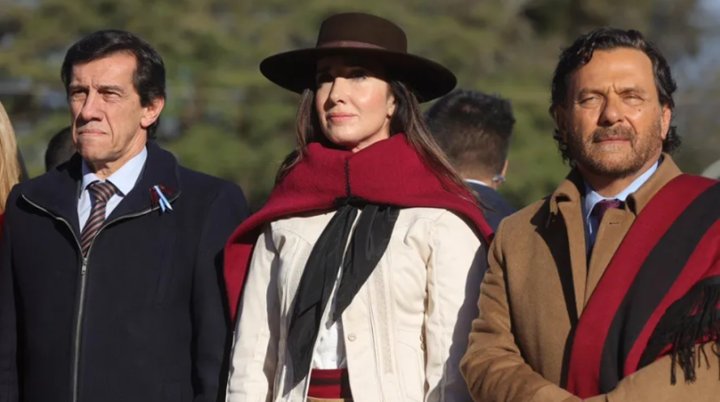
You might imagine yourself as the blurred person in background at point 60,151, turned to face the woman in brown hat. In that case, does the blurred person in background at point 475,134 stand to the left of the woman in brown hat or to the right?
left

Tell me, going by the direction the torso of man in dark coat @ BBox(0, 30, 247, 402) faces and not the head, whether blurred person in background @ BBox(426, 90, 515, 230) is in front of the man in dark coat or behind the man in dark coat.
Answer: behind

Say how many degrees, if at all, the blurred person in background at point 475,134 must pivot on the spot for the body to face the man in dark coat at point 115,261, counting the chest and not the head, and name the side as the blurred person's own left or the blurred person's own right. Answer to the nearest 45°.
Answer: approximately 135° to the blurred person's own left

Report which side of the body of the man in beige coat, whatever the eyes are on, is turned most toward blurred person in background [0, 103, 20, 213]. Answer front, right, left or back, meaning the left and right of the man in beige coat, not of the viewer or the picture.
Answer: right

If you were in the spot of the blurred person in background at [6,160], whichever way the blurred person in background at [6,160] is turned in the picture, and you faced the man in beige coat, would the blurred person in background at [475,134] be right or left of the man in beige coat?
left

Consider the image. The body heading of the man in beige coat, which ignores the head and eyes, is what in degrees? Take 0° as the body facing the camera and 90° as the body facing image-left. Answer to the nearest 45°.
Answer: approximately 0°

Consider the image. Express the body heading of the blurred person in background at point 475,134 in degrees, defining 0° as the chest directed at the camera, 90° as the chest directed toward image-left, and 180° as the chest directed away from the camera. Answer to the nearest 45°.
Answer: approximately 180°
